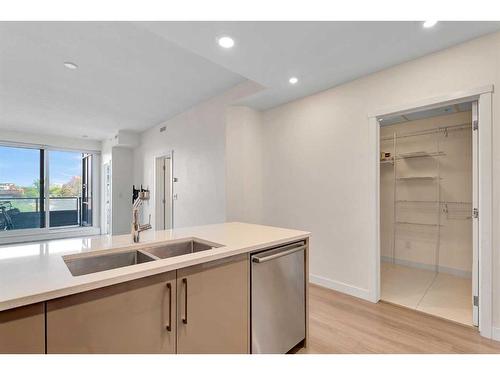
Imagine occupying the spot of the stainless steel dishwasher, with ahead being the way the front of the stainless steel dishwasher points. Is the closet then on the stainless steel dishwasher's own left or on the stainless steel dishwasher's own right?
on the stainless steel dishwasher's own left

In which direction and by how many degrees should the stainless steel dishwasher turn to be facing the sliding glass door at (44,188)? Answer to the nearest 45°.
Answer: approximately 180°

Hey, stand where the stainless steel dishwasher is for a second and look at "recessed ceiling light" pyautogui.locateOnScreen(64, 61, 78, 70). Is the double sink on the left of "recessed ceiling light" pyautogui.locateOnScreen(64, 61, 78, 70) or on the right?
left

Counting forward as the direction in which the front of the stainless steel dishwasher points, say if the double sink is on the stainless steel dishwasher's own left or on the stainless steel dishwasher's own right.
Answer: on the stainless steel dishwasher's own right

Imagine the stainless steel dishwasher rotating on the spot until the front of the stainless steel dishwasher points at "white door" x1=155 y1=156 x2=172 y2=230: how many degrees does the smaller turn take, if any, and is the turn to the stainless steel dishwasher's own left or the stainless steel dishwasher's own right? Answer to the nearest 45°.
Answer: approximately 180°

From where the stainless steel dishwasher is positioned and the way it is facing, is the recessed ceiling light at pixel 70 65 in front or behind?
behind

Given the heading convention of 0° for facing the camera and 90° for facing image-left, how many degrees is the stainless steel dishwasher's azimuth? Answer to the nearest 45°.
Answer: approximately 315°

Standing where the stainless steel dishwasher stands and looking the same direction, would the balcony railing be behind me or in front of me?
behind

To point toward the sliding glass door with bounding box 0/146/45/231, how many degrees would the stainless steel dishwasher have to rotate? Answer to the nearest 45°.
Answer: approximately 180°
